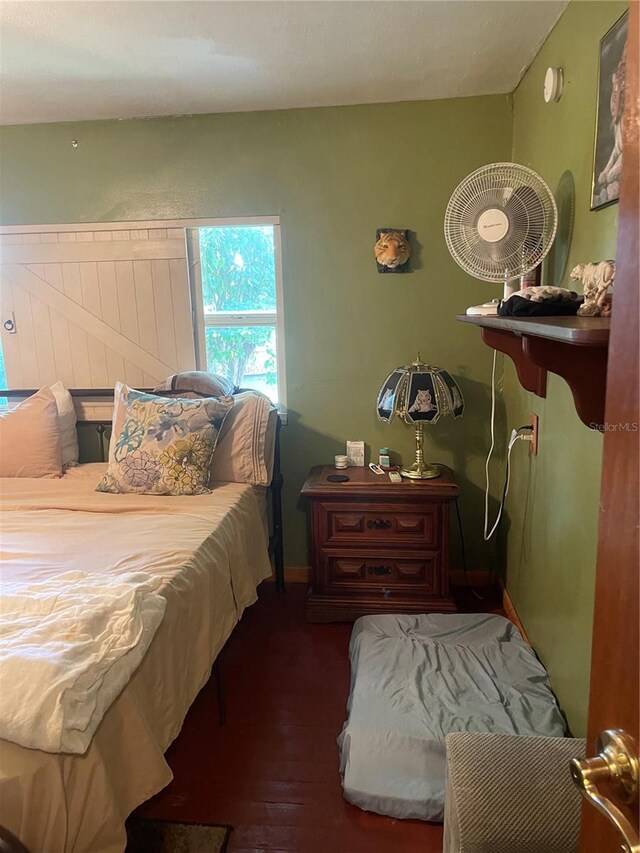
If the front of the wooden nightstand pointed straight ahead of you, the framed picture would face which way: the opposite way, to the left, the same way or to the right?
to the right

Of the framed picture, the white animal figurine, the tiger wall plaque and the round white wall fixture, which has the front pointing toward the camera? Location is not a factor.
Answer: the tiger wall plaque

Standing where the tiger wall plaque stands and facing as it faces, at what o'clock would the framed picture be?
The framed picture is roughly at 11 o'clock from the tiger wall plaque.

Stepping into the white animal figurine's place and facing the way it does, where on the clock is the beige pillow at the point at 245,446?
The beige pillow is roughly at 1 o'clock from the white animal figurine.

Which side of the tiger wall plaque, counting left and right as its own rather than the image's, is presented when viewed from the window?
right

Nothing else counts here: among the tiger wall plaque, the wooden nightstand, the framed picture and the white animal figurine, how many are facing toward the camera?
2

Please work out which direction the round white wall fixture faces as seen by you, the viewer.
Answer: facing to the left of the viewer

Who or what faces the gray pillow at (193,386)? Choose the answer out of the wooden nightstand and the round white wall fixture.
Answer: the round white wall fixture

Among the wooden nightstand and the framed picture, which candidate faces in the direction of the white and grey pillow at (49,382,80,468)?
the framed picture

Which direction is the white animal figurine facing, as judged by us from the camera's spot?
facing to the left of the viewer
